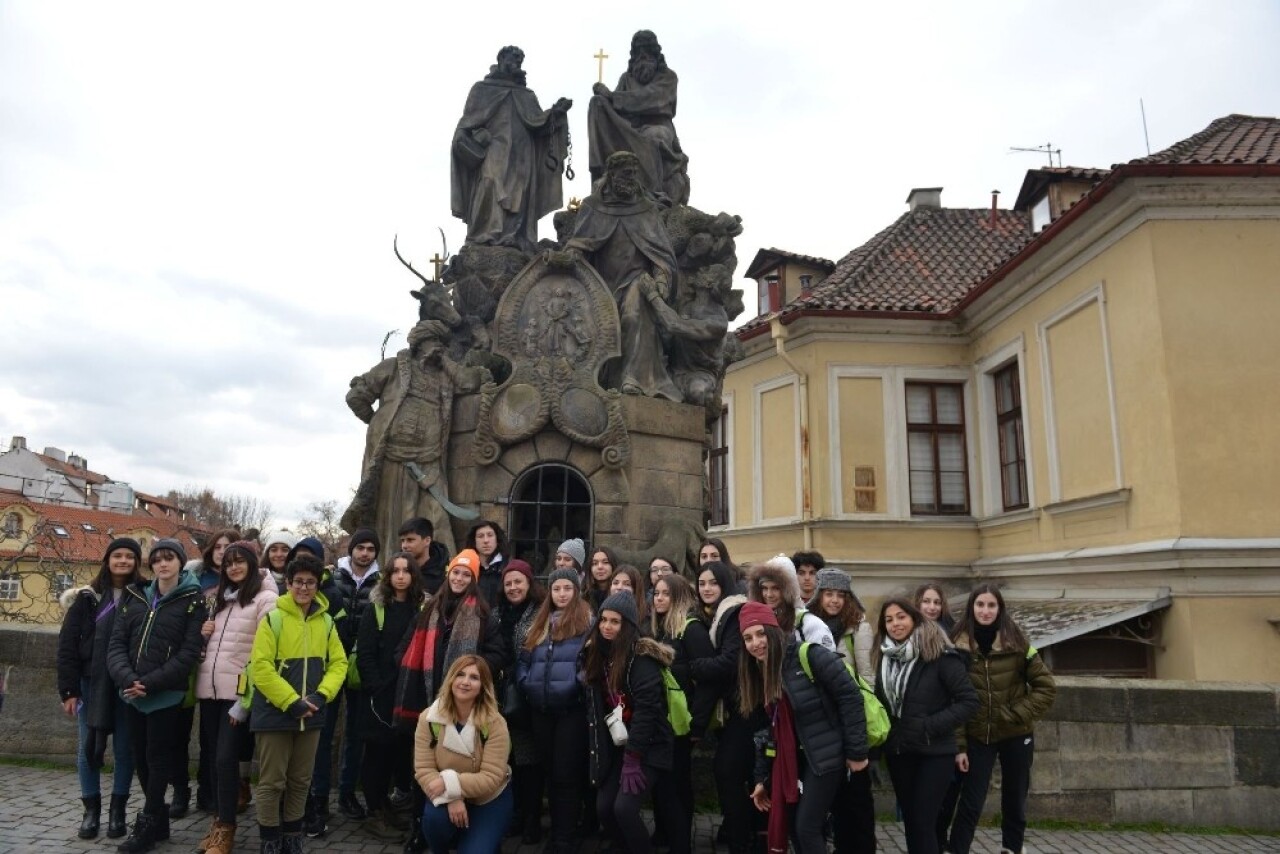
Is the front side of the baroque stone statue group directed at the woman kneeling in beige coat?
yes

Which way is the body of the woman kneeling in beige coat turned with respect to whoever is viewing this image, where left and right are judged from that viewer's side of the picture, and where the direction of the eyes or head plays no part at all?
facing the viewer

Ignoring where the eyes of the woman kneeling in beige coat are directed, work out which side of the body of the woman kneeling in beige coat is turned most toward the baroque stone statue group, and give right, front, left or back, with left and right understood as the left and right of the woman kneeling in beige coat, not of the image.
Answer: back

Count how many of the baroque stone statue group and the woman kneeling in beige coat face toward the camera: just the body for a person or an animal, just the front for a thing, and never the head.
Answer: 2

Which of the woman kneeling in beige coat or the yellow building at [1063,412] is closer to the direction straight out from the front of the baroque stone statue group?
the woman kneeling in beige coat

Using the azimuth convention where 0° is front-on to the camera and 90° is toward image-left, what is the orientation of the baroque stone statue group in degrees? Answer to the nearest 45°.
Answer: approximately 0°

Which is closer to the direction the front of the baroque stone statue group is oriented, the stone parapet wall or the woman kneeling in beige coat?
the woman kneeling in beige coat

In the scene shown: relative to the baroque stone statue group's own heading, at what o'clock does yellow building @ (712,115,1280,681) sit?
The yellow building is roughly at 8 o'clock from the baroque stone statue group.

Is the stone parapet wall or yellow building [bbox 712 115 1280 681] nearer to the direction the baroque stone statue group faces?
the stone parapet wall

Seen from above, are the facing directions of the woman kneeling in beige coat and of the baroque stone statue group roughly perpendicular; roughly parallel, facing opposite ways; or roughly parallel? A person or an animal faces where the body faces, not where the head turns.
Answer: roughly parallel
